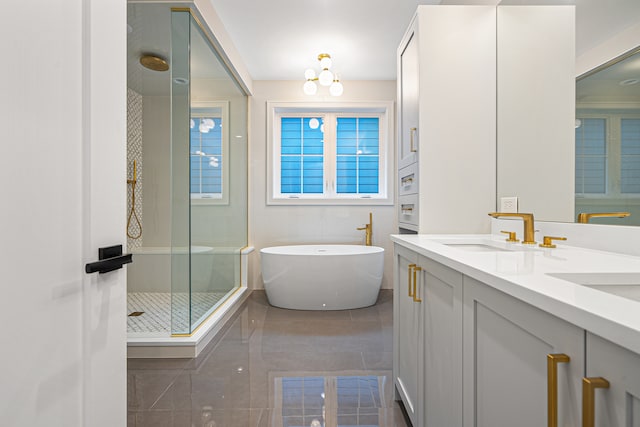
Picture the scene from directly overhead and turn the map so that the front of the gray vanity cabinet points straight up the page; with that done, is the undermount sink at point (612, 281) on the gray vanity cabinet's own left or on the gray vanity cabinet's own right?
on the gray vanity cabinet's own left

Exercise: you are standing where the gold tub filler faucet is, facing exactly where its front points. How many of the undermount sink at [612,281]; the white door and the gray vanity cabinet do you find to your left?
3

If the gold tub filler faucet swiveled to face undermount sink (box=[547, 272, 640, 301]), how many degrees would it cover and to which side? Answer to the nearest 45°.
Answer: approximately 90° to its left

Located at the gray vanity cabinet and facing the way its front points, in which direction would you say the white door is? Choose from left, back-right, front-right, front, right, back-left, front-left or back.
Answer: front-left

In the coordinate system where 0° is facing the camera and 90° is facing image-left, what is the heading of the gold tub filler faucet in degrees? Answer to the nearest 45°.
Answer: approximately 90°

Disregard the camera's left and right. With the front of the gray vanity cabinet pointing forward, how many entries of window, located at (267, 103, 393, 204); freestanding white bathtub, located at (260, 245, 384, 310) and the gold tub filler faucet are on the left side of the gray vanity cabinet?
0

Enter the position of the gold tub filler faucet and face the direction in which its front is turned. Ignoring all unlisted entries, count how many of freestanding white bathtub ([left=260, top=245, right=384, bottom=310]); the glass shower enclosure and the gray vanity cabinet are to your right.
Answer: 0

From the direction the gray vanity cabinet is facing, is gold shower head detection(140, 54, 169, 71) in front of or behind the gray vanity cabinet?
in front

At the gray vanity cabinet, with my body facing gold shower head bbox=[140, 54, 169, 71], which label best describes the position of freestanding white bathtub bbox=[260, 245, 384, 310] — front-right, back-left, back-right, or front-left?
front-right

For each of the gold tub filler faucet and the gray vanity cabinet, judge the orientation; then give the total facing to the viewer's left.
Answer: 2

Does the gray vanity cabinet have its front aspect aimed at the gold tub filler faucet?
no

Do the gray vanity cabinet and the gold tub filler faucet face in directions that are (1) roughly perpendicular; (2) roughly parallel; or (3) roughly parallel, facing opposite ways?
roughly parallel

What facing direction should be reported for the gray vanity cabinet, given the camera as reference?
facing to the left of the viewer

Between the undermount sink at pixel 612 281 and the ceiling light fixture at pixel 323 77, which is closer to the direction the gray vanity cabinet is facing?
the ceiling light fixture

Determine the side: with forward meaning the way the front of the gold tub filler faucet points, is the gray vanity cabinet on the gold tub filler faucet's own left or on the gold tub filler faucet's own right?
on the gold tub filler faucet's own left
